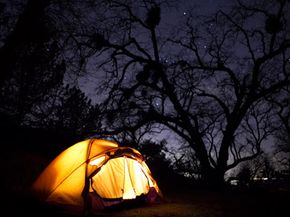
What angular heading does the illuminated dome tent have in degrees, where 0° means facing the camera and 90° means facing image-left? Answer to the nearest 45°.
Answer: approximately 315°
